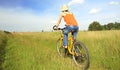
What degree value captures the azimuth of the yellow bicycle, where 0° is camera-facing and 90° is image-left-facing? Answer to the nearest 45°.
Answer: approximately 135°

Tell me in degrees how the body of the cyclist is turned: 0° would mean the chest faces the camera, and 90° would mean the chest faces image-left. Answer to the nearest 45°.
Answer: approximately 135°
